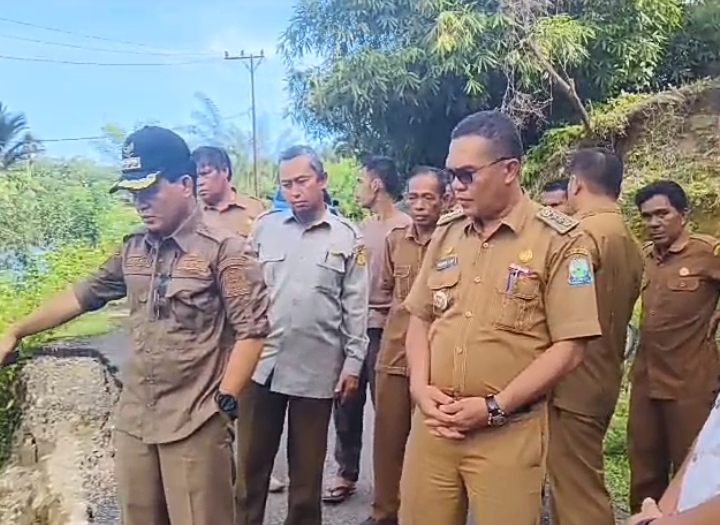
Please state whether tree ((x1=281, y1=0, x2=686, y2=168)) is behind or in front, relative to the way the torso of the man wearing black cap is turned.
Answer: behind

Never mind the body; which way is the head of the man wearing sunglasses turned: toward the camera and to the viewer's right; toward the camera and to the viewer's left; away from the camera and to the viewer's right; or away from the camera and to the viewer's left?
toward the camera and to the viewer's left

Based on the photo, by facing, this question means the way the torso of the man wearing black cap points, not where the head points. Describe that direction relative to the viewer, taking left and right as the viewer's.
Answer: facing the viewer and to the left of the viewer

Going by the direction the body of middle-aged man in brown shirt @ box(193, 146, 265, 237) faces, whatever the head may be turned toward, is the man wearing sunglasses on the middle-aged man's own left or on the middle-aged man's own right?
on the middle-aged man's own left

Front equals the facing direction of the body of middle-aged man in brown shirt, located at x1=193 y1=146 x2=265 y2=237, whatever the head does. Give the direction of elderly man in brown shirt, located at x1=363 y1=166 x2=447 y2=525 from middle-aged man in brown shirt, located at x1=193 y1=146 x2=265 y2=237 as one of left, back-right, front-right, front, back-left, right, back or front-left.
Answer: left

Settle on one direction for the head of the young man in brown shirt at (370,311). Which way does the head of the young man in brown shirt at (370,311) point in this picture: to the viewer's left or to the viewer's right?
to the viewer's left

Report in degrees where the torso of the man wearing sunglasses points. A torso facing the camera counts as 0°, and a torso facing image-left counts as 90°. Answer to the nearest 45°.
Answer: approximately 45°

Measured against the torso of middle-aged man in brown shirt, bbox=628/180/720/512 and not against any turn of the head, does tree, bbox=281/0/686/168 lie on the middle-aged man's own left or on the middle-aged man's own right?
on the middle-aged man's own right

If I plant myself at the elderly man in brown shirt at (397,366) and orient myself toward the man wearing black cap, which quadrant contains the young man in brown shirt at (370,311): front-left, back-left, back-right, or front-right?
back-right

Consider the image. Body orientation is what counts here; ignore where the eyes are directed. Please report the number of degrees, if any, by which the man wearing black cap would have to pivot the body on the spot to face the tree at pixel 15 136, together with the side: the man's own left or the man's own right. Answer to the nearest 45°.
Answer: approximately 135° to the man's own right

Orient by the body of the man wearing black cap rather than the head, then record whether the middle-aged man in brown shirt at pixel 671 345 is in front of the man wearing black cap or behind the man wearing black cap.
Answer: behind

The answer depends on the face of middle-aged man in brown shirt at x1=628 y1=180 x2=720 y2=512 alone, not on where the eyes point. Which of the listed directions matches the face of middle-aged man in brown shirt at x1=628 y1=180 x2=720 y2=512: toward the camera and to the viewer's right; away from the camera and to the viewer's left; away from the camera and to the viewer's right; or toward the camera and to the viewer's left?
toward the camera and to the viewer's left

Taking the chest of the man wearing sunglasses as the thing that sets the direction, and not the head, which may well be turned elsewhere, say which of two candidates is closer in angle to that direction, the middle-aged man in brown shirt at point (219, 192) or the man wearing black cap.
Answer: the man wearing black cap
